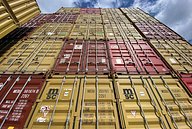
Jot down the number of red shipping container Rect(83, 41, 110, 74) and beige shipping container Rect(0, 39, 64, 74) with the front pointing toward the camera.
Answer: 2

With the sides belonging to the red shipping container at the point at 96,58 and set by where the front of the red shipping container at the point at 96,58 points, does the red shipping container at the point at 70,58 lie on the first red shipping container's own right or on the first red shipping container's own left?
on the first red shipping container's own right

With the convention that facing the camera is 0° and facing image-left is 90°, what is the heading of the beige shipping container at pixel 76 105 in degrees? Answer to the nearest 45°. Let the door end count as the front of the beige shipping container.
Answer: approximately 0°

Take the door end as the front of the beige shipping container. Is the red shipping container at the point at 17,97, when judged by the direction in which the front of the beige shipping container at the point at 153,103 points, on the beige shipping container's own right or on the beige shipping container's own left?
on the beige shipping container's own right

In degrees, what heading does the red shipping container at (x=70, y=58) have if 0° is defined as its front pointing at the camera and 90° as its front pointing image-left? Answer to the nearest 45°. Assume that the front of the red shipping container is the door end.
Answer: approximately 0°
